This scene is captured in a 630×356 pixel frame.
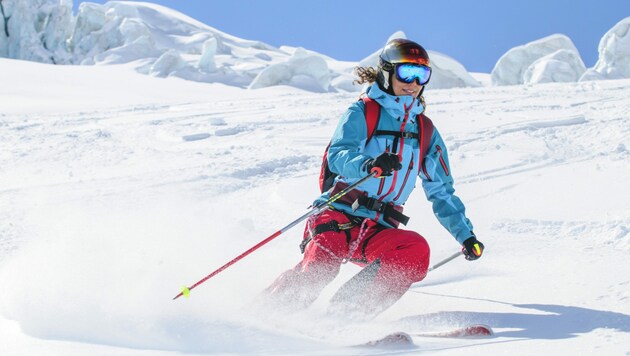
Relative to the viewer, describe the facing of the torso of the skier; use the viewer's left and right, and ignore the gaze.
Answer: facing the viewer and to the right of the viewer
